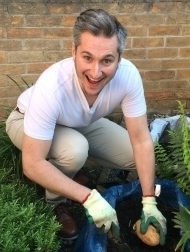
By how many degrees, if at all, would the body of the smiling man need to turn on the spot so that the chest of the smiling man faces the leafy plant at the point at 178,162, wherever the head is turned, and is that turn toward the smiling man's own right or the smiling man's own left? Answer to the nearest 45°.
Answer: approximately 45° to the smiling man's own left

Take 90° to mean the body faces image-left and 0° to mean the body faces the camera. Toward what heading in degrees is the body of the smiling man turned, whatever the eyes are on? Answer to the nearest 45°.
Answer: approximately 315°
